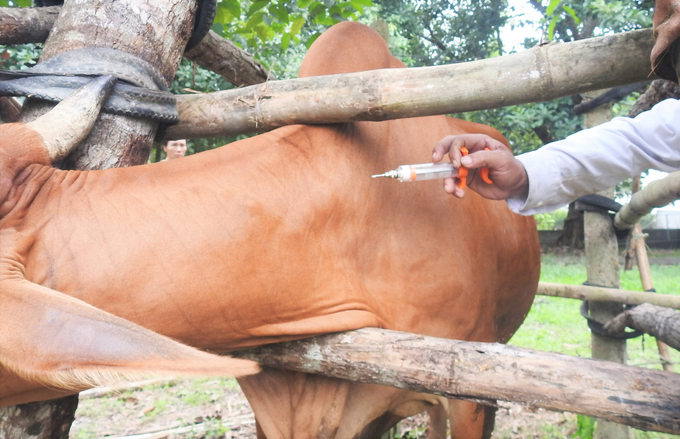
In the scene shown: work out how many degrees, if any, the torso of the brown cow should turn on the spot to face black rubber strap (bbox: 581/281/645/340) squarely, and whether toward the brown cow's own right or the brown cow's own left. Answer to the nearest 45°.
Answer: approximately 180°

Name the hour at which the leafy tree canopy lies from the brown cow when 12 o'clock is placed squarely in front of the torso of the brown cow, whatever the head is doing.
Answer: The leafy tree canopy is roughly at 5 o'clock from the brown cow.

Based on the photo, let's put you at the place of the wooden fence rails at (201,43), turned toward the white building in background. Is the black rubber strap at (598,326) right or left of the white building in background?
right

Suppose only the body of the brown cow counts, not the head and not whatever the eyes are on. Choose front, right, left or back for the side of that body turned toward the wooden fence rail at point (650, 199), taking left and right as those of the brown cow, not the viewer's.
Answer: back

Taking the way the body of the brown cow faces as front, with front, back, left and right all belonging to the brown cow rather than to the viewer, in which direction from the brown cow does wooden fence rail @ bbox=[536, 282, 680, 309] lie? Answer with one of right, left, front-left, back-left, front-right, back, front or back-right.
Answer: back

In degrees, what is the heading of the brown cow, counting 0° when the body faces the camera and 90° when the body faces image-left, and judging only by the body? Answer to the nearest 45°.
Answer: approximately 45°

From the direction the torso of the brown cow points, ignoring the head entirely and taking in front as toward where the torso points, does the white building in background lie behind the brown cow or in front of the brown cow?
behind

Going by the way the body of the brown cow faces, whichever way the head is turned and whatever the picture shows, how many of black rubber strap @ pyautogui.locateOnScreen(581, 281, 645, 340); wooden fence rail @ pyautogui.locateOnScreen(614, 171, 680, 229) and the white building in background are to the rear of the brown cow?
3
